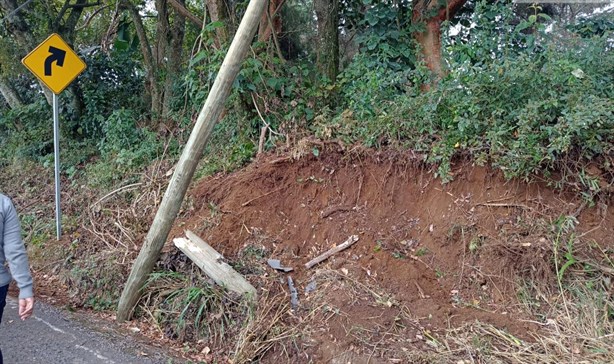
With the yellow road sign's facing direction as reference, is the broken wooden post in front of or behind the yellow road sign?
in front

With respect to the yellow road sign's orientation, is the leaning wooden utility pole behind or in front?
in front

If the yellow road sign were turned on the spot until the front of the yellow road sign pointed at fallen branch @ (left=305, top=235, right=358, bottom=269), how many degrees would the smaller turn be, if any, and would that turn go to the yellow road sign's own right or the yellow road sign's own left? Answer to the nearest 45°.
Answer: approximately 45° to the yellow road sign's own left

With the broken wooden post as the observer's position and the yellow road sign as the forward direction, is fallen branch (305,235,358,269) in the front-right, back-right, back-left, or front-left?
back-right

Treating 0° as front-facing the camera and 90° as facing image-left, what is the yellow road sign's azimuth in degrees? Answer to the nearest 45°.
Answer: approximately 0°
